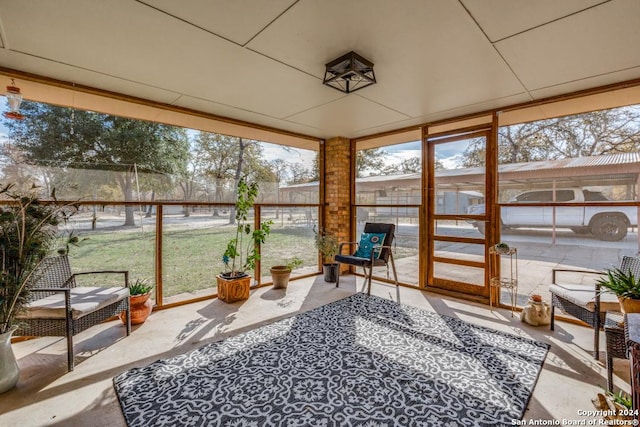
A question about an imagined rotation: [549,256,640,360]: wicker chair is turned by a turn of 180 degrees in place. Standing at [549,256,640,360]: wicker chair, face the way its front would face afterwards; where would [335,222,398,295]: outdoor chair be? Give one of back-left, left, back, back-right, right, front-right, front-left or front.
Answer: back-left

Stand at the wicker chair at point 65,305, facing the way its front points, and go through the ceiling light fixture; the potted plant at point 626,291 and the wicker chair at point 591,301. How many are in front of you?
3

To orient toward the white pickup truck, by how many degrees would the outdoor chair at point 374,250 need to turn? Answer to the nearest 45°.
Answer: approximately 135° to its left

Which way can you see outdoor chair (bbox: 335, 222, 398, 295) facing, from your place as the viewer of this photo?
facing the viewer and to the left of the viewer

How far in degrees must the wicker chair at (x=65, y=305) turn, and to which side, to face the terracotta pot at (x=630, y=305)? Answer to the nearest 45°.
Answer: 0° — it already faces it

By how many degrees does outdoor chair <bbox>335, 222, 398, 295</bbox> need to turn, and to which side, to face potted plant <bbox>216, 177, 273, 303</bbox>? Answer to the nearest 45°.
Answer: approximately 45° to its right

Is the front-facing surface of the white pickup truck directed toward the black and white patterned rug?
no

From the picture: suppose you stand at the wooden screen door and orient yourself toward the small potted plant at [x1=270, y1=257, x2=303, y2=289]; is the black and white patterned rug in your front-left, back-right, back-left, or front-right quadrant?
front-left

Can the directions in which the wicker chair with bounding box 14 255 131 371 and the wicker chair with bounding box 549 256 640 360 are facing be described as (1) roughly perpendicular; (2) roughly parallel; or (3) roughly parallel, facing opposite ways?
roughly parallel, facing opposite ways

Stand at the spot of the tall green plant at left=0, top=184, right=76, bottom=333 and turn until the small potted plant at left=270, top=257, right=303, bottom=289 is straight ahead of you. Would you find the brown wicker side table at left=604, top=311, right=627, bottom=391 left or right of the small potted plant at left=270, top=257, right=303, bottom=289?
right

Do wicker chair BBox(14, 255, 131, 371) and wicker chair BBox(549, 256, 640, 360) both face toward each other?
yes

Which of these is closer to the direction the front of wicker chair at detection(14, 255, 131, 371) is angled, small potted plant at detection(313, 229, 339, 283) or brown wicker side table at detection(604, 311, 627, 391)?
the brown wicker side table at detection(604, 311, 627, 391)
